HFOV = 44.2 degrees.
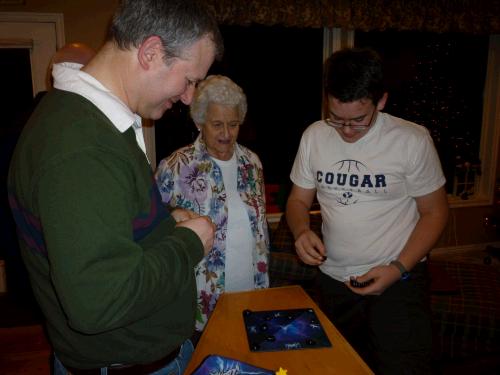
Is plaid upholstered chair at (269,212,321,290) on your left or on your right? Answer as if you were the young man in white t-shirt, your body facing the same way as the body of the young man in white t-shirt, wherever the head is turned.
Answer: on your right

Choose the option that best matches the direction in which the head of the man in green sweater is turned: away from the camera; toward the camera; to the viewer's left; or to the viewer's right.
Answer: to the viewer's right

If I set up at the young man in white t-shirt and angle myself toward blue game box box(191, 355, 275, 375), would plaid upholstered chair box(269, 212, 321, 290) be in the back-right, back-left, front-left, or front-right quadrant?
back-right

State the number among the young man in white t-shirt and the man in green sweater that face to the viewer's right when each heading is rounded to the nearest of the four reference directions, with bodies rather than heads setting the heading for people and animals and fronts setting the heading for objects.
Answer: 1

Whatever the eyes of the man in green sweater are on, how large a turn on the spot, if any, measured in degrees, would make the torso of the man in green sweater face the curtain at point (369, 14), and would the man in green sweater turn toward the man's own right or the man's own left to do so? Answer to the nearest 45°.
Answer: approximately 45° to the man's own left

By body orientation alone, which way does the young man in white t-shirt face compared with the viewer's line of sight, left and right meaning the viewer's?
facing the viewer and to the left of the viewer

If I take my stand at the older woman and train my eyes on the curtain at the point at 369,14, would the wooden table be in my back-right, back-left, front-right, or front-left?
back-right

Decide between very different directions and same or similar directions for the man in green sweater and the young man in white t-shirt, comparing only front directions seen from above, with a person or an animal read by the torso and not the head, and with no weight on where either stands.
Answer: very different directions

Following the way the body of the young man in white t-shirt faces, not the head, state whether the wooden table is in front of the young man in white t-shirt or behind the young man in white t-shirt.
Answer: in front

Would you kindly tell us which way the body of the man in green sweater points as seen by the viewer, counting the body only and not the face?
to the viewer's right
